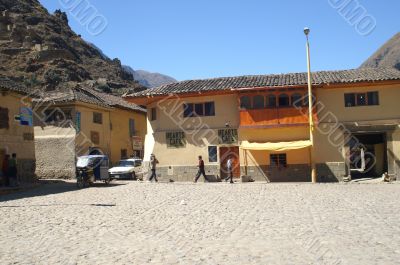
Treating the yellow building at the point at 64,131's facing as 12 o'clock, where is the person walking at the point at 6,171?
The person walking is roughly at 2 o'clock from the yellow building.

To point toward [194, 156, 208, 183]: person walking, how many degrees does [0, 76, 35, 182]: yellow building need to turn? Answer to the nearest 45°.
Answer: approximately 45° to its left

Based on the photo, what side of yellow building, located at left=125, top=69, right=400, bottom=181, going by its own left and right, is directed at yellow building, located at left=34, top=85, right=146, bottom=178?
right

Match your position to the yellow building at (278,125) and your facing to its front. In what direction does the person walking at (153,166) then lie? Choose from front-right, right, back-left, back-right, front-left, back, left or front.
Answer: right

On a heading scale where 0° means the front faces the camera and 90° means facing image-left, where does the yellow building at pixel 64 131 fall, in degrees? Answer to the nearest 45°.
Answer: approximately 315°

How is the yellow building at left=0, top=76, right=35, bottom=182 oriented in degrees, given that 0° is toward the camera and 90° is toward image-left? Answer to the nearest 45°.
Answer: approximately 315°

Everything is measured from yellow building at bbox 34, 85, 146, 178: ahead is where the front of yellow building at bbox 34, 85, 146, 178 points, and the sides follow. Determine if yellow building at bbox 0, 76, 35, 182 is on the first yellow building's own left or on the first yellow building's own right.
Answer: on the first yellow building's own right

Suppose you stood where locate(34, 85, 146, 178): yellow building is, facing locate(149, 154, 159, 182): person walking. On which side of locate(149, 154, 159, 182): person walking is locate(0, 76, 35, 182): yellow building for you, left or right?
right

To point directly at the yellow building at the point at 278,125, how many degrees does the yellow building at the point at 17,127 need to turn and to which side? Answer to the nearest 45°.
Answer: approximately 45° to its left
